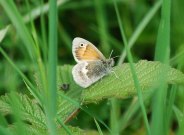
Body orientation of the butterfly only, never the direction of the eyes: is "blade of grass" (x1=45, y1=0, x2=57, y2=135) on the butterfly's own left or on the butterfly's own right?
on the butterfly's own right

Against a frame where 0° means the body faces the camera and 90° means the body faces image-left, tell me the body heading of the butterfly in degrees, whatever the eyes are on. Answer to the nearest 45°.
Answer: approximately 270°
